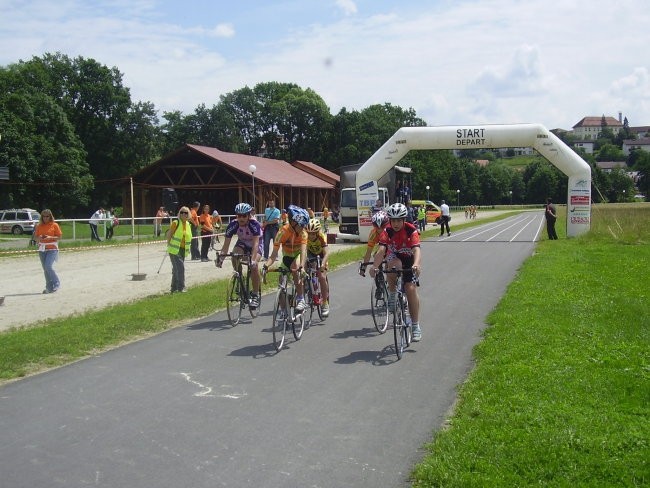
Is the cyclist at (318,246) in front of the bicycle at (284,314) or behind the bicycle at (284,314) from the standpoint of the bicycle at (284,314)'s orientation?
behind

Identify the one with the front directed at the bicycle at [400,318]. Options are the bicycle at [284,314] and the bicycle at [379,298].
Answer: the bicycle at [379,298]

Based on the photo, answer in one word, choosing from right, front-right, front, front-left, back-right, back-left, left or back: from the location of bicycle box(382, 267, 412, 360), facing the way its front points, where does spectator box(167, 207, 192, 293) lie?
back-right

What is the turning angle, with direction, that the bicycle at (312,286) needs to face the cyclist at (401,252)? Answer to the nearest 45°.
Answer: approximately 45° to its left

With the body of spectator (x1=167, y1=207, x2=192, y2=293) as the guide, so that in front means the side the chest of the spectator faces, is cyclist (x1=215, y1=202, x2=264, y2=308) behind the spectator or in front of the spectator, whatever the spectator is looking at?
in front

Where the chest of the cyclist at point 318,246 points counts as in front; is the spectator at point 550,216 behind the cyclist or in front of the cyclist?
behind

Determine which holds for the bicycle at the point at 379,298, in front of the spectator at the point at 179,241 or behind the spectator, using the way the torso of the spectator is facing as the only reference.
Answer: in front

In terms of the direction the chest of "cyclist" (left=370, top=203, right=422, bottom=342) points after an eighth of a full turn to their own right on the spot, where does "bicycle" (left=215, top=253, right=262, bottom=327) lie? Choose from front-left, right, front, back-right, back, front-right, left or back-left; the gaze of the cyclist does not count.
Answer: right

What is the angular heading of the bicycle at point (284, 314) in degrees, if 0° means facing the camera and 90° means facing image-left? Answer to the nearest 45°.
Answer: approximately 45°

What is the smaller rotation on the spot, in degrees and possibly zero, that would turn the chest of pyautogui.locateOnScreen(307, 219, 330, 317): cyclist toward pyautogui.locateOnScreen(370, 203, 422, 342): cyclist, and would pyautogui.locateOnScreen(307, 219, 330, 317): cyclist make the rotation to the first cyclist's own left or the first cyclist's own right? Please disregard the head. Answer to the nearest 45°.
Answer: approximately 45° to the first cyclist's own left

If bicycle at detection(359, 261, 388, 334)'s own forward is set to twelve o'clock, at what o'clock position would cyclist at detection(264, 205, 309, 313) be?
The cyclist is roughly at 3 o'clock from the bicycle.

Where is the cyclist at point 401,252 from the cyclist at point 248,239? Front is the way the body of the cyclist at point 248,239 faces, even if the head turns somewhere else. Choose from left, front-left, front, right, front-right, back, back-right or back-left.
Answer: left

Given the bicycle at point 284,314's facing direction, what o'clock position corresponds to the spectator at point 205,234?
The spectator is roughly at 4 o'clock from the bicycle.
